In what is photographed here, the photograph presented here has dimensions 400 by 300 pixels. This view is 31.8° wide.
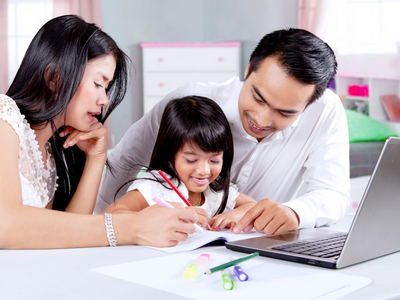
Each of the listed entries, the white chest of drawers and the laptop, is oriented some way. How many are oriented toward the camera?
1

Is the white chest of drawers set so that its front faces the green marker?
yes

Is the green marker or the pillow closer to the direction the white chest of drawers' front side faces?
the green marker

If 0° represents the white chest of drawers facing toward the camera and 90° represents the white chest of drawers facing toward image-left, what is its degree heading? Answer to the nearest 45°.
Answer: approximately 0°

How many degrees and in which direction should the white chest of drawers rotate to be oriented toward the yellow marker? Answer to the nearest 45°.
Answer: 0° — it already faces it

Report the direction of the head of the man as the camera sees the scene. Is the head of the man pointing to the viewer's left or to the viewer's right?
to the viewer's left

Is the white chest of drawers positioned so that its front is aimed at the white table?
yes

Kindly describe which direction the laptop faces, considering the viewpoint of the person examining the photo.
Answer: facing away from the viewer and to the left of the viewer

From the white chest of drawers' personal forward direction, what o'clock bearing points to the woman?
The woman is roughly at 12 o'clock from the white chest of drawers.

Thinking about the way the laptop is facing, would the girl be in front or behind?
in front
